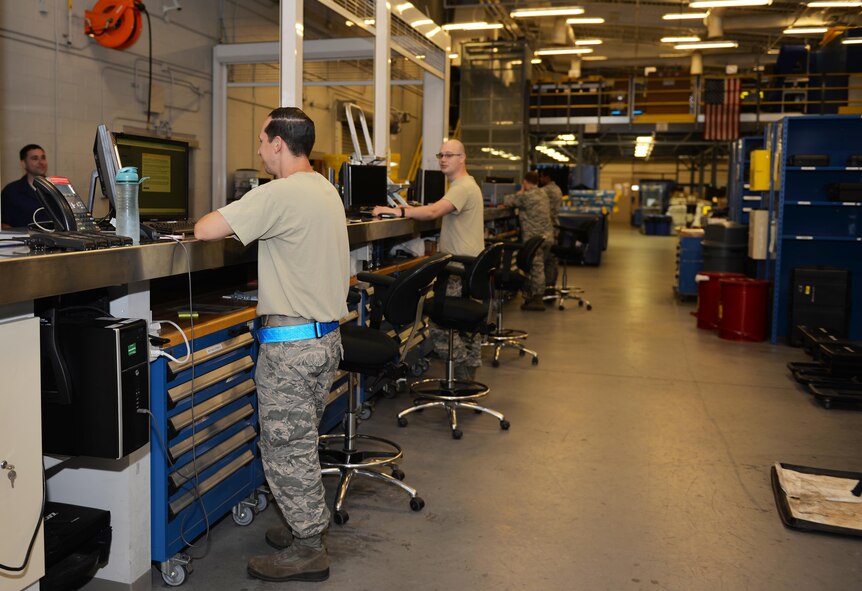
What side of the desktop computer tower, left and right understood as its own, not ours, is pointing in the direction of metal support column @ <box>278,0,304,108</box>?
left

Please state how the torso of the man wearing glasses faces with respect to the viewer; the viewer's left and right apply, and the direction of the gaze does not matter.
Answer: facing to the left of the viewer

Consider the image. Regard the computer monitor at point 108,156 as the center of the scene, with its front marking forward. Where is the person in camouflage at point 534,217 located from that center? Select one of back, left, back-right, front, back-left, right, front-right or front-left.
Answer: back-right

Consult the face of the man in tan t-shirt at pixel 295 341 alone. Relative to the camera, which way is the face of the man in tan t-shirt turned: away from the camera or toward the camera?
away from the camera

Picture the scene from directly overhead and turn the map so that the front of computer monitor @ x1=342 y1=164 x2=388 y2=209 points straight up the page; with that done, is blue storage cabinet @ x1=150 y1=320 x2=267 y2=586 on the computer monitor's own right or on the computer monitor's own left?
on the computer monitor's own right

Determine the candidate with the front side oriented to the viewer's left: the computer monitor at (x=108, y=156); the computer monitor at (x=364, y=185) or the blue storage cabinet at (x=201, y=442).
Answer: the computer monitor at (x=108, y=156)

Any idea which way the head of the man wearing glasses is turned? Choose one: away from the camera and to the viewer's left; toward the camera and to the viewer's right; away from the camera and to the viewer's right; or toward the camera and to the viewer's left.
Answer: toward the camera and to the viewer's left

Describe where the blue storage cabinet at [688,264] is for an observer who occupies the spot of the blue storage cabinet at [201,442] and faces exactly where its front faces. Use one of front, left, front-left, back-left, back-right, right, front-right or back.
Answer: left

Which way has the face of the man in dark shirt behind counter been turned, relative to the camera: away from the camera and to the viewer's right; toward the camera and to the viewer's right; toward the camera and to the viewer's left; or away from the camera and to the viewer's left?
toward the camera and to the viewer's right

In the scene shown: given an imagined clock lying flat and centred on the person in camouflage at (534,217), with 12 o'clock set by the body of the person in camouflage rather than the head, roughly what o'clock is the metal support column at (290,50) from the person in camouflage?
The metal support column is roughly at 8 o'clock from the person in camouflage.
